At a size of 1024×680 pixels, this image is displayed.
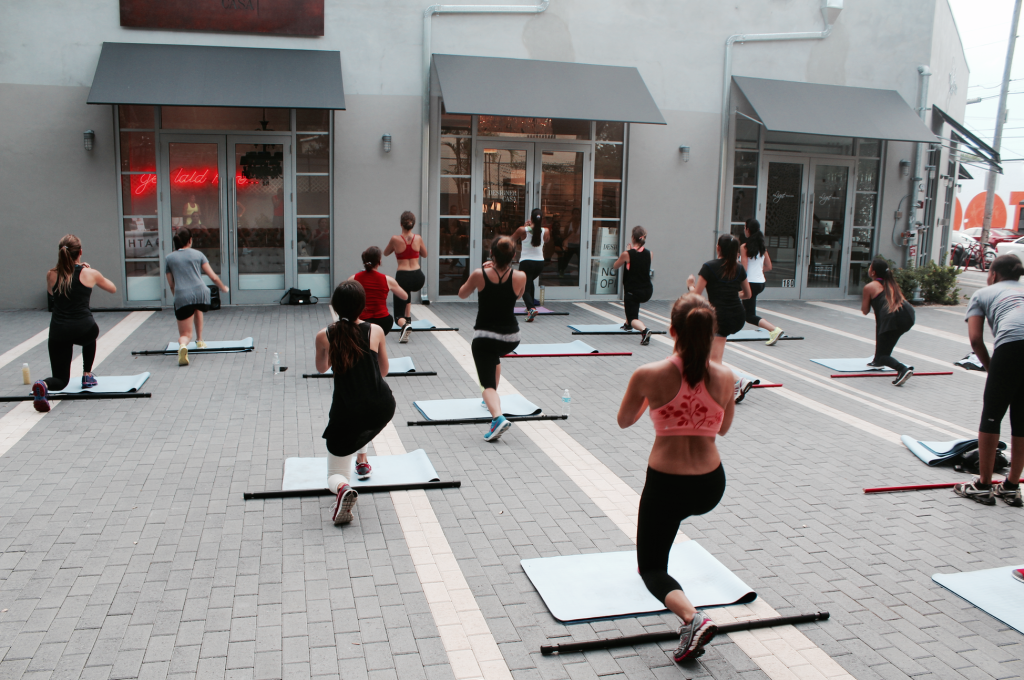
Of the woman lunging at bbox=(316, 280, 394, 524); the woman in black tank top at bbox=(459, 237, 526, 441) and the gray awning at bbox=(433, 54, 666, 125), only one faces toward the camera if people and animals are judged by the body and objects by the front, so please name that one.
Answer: the gray awning

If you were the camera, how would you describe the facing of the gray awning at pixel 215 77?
facing the viewer

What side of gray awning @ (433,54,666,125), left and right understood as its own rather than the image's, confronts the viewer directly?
front

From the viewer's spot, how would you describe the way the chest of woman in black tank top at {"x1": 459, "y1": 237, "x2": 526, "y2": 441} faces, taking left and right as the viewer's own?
facing away from the viewer

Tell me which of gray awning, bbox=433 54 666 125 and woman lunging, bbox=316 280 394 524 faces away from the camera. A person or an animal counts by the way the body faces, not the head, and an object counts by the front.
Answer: the woman lunging

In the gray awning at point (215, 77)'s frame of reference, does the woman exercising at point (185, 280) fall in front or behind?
in front

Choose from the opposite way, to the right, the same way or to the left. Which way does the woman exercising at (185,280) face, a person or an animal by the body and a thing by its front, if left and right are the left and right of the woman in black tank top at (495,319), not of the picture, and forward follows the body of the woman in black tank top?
the same way

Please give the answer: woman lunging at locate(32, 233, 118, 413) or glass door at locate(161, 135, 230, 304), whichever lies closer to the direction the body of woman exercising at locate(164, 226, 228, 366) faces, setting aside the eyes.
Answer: the glass door

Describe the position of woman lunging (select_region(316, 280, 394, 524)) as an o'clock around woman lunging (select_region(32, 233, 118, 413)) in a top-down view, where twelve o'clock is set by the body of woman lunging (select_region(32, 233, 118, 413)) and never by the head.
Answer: woman lunging (select_region(316, 280, 394, 524)) is roughly at 4 o'clock from woman lunging (select_region(32, 233, 118, 413)).

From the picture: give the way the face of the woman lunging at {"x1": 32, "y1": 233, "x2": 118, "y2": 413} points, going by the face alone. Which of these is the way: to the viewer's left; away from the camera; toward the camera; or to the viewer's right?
away from the camera

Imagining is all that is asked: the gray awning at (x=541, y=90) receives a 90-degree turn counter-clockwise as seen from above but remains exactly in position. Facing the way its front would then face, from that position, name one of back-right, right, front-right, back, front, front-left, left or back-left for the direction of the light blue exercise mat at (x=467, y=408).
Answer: right

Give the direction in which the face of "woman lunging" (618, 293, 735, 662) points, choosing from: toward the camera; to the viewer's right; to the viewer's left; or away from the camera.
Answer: away from the camera

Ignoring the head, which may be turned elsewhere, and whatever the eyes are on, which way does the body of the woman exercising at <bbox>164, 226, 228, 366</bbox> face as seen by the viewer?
away from the camera

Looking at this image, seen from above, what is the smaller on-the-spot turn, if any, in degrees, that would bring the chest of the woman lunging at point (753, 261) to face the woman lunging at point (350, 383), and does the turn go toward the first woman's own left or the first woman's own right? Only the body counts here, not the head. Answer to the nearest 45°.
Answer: approximately 135° to the first woman's own left

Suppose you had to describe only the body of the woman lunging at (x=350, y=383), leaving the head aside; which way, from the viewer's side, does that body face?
away from the camera

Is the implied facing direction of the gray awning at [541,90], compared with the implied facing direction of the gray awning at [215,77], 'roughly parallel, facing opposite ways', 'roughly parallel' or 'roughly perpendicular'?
roughly parallel
